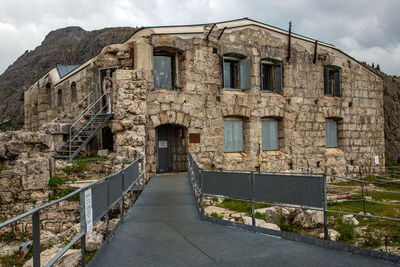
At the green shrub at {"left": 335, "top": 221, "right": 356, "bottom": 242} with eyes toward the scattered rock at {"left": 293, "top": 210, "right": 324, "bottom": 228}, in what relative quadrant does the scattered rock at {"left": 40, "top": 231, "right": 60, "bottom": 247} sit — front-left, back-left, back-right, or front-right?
front-left

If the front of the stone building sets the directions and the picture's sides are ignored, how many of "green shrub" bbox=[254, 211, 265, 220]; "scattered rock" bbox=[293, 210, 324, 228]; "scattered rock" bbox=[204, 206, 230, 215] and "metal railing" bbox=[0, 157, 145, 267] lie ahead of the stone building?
4

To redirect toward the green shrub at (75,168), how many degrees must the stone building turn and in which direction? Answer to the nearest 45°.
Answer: approximately 45° to its right

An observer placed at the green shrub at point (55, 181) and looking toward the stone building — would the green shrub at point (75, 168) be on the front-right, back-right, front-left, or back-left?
front-left

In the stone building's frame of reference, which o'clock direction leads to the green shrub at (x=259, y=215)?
The green shrub is roughly at 12 o'clock from the stone building.

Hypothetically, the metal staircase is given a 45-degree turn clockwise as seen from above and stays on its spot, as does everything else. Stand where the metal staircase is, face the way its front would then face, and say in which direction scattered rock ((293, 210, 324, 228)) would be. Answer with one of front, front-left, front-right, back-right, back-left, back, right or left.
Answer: back-left

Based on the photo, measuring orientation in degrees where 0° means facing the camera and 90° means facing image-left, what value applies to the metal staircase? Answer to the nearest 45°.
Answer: approximately 45°

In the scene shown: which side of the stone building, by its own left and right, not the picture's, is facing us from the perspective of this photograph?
front

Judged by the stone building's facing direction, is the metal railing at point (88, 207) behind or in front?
in front

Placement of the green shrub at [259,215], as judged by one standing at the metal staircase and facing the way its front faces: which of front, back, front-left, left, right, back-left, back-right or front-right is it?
left

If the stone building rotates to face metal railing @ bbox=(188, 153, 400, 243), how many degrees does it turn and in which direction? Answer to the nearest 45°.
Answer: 0° — it already faces it
